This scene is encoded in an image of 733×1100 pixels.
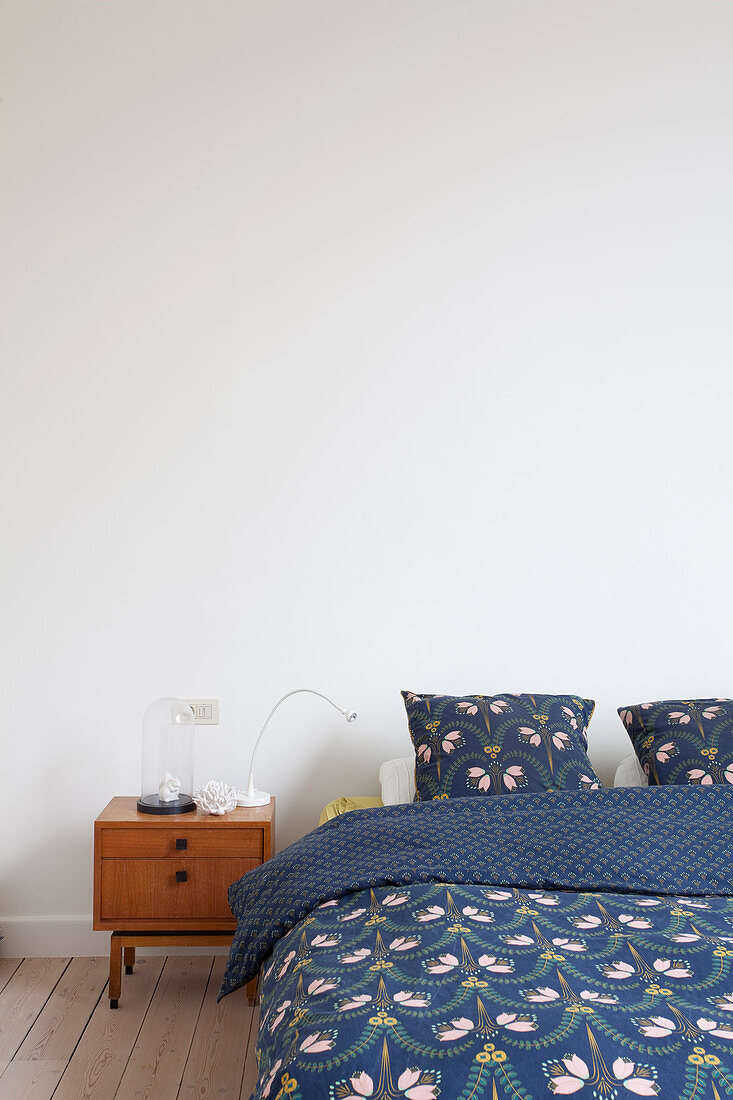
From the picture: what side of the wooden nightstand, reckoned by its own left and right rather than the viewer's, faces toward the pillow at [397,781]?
left

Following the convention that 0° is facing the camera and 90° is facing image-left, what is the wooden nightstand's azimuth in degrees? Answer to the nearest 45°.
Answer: approximately 0°

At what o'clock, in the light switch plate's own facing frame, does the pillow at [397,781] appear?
The pillow is roughly at 10 o'clock from the light switch plate.

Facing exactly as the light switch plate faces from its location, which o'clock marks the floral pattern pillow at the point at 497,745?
The floral pattern pillow is roughly at 10 o'clock from the light switch plate.

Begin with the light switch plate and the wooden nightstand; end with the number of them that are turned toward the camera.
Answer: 2

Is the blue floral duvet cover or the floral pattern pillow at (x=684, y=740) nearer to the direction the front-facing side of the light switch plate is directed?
the blue floral duvet cover

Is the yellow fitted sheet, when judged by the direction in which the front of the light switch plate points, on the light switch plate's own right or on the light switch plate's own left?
on the light switch plate's own left

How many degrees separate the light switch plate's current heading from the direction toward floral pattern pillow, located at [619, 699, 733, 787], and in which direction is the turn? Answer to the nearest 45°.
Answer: approximately 45° to its left

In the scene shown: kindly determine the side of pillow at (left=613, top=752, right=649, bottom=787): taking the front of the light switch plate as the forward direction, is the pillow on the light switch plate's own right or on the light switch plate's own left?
on the light switch plate's own left
